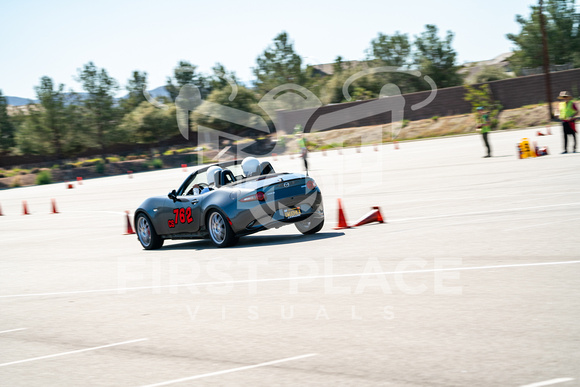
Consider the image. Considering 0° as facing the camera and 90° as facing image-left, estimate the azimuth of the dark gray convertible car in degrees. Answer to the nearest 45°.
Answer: approximately 135°

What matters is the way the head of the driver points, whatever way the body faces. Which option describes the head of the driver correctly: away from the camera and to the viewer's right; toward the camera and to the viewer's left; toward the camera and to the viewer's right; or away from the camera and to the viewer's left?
away from the camera and to the viewer's left

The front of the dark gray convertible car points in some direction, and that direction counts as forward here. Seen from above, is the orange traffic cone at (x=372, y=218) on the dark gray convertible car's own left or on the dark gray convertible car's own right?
on the dark gray convertible car's own right

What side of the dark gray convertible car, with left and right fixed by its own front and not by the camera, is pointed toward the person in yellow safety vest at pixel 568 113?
right
